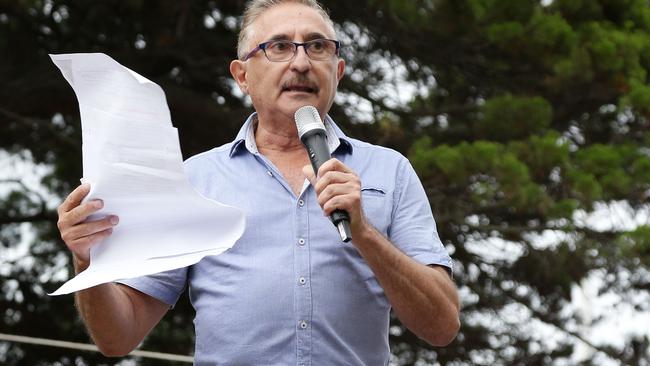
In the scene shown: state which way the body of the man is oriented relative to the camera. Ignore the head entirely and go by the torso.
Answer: toward the camera
